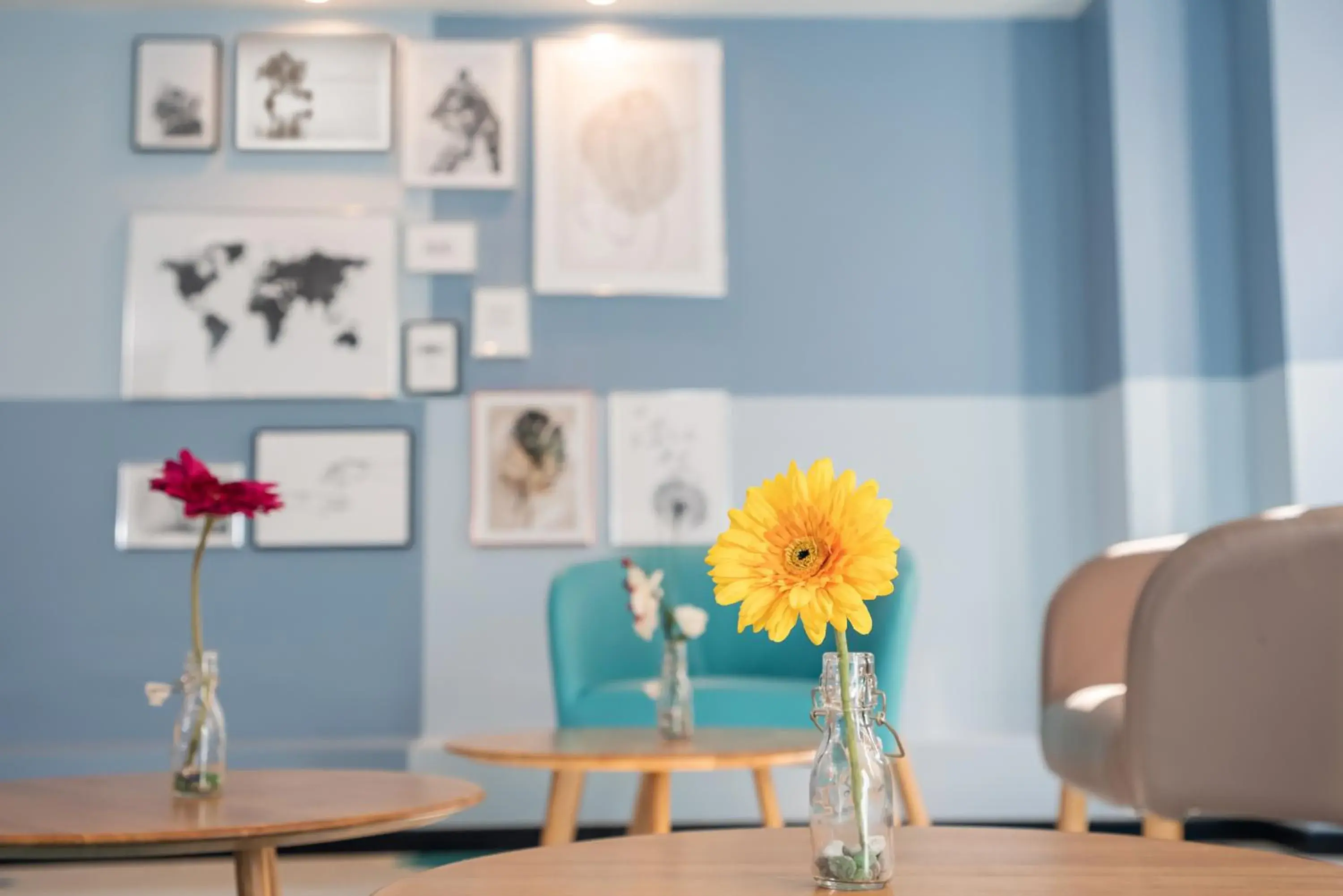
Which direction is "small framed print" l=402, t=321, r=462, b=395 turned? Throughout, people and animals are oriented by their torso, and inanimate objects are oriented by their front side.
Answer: toward the camera

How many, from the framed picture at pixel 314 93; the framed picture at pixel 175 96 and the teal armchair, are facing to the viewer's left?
0

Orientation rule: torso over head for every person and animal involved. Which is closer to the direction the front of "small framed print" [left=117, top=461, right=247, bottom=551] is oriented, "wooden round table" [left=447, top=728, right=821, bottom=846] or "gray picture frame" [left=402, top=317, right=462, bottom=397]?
the wooden round table

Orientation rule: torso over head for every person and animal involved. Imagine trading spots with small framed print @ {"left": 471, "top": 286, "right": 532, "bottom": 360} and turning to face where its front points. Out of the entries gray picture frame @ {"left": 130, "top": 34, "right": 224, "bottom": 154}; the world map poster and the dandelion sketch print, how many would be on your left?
1

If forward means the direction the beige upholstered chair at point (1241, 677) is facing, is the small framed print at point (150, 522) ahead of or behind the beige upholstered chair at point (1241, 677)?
ahead

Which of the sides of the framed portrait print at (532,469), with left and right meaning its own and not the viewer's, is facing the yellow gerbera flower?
front

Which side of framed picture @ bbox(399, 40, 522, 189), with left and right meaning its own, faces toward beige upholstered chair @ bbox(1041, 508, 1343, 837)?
front

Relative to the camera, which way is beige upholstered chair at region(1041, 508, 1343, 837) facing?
to the viewer's left

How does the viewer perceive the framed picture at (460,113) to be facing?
facing the viewer

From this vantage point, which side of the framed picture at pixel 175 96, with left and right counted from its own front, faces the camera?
front
